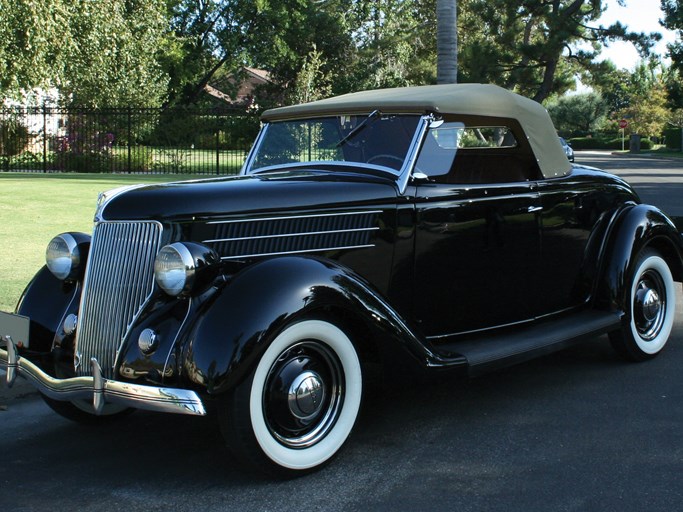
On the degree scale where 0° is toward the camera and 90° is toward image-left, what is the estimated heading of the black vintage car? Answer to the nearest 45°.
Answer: approximately 45°

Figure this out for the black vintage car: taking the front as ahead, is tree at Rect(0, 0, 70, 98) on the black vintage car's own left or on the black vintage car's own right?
on the black vintage car's own right

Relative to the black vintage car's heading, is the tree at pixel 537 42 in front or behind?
behind

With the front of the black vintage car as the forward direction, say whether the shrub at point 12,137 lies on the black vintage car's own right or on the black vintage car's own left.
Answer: on the black vintage car's own right

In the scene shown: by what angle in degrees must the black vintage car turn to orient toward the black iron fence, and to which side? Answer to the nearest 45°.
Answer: approximately 135° to its right

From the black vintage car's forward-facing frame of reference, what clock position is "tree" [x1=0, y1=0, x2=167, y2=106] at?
The tree is roughly at 4 o'clock from the black vintage car.

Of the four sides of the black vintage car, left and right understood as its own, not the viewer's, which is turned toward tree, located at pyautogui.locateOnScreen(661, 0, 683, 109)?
back
